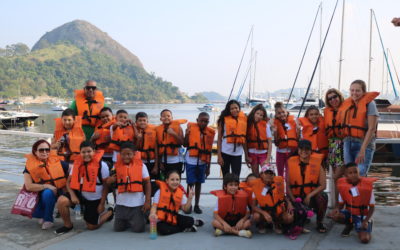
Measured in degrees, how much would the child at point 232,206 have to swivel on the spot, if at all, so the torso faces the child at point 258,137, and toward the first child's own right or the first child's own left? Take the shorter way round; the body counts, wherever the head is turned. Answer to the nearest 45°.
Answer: approximately 180°

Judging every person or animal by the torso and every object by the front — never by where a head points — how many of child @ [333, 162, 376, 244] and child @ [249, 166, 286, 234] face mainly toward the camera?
2

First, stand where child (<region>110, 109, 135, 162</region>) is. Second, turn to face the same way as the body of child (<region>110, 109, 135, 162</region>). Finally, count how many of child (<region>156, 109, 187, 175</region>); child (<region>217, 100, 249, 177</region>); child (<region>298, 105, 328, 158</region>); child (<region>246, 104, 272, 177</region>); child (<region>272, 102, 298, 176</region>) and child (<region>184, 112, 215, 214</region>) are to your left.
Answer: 6

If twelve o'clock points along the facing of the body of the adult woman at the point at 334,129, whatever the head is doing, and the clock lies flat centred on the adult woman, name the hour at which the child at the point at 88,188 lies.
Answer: The child is roughly at 2 o'clock from the adult woman.

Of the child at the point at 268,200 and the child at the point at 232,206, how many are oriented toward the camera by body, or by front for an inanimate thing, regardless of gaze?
2

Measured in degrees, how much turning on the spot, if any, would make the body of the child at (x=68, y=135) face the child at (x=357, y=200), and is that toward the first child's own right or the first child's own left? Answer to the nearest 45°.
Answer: approximately 45° to the first child's own left

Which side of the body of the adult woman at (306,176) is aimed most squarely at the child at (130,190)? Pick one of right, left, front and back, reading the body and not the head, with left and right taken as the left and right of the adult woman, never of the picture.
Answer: right

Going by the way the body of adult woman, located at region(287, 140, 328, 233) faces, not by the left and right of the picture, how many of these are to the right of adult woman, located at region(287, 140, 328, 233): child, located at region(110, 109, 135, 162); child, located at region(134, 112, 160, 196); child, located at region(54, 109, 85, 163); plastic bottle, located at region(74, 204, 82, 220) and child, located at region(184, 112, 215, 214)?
5

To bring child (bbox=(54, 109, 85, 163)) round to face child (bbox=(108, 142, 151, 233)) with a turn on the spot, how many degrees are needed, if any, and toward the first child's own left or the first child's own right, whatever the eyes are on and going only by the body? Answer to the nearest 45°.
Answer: approximately 45° to the first child's own left
